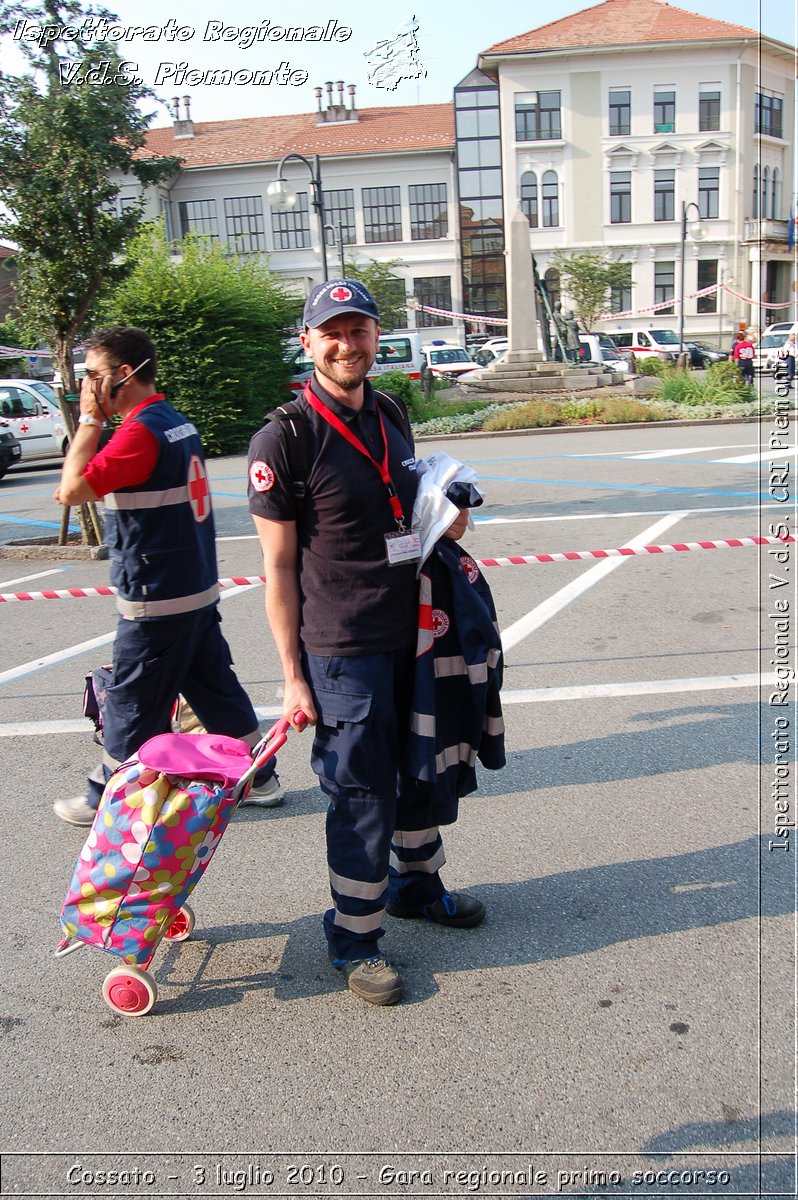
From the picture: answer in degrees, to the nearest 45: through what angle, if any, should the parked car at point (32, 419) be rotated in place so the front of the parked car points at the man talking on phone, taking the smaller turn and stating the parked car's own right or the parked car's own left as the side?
approximately 90° to the parked car's own right

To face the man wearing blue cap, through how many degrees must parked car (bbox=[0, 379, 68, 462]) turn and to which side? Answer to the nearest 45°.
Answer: approximately 90° to its right

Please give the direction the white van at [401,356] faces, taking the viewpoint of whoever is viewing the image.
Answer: facing to the left of the viewer

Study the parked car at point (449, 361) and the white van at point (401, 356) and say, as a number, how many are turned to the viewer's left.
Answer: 1

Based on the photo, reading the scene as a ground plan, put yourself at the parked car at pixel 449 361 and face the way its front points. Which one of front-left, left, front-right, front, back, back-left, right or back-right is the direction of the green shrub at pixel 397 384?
front-right

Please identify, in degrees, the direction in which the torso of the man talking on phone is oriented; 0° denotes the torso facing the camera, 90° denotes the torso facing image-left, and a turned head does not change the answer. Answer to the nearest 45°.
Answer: approximately 90°

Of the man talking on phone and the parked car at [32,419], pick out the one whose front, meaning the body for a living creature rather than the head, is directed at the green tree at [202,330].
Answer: the parked car

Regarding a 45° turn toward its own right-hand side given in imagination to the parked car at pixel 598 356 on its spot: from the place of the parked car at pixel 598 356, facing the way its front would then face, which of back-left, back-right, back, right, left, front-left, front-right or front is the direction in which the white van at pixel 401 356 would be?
front-right

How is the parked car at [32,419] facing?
to the viewer's right

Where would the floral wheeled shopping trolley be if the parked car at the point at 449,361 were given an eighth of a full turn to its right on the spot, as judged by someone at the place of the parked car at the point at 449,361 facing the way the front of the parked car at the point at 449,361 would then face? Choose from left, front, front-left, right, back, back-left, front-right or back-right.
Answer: front

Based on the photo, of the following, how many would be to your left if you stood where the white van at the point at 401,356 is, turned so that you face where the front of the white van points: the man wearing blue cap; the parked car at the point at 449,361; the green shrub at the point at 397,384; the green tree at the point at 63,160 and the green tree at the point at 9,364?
3

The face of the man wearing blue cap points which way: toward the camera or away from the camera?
toward the camera
